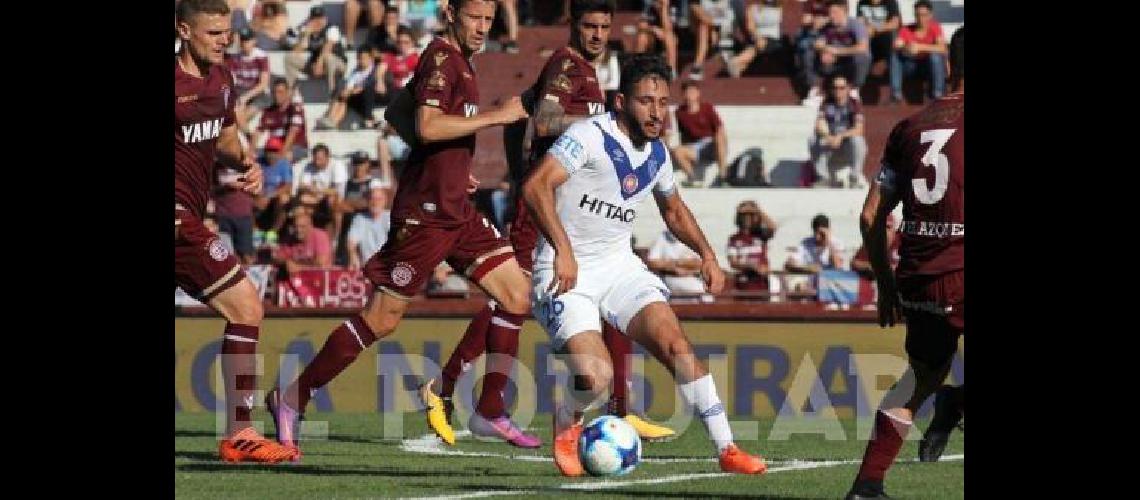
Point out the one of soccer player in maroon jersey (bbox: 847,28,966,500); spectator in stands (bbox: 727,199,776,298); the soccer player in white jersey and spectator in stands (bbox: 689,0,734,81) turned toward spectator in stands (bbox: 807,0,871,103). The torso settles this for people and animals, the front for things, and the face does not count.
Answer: the soccer player in maroon jersey

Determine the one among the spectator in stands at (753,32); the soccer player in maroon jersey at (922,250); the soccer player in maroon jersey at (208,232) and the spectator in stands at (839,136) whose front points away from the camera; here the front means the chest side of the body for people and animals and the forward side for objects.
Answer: the soccer player in maroon jersey at (922,250)

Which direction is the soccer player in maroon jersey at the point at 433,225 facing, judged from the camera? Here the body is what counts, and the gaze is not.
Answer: to the viewer's right

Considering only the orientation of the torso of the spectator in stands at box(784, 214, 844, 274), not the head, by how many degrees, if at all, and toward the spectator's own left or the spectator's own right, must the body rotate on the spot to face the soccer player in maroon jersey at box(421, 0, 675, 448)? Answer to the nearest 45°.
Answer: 0° — they already face them

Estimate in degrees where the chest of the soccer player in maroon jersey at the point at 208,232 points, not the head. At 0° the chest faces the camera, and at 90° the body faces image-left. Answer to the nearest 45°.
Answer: approximately 315°

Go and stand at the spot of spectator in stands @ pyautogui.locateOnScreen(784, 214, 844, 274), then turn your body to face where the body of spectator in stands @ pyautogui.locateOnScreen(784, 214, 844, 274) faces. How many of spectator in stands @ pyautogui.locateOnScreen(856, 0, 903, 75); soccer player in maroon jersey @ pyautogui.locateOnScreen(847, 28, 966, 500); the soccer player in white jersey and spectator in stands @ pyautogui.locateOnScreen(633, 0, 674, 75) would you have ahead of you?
2

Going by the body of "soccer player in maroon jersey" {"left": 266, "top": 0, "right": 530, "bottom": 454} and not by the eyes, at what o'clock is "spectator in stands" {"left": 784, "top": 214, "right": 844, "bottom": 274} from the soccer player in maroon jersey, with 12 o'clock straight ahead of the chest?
The spectator in stands is roughly at 10 o'clock from the soccer player in maroon jersey.

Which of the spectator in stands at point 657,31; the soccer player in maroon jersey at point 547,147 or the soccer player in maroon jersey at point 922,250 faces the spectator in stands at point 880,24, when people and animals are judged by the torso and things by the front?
the soccer player in maroon jersey at point 922,250

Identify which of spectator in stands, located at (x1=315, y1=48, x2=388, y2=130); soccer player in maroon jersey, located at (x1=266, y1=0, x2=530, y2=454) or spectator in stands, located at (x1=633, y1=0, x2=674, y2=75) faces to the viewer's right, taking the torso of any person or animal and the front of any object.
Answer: the soccer player in maroon jersey
